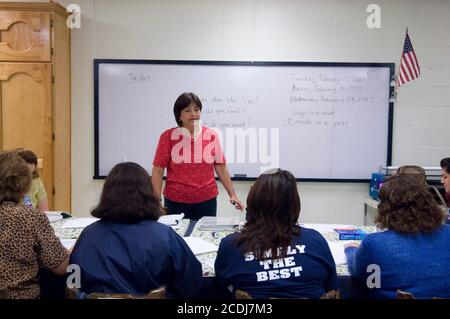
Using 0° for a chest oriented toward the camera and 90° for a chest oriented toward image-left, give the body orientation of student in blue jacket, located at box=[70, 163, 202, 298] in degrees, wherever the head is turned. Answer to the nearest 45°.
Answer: approximately 180°

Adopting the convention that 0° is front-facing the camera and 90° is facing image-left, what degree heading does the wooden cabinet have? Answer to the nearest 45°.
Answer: approximately 0°

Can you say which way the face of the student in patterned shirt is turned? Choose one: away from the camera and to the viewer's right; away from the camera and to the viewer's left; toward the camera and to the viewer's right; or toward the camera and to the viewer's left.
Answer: away from the camera and to the viewer's right

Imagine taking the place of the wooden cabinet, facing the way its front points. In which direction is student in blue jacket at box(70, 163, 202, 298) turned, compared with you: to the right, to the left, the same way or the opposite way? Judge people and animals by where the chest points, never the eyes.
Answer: the opposite way

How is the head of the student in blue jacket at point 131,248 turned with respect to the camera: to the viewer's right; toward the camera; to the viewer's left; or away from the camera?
away from the camera

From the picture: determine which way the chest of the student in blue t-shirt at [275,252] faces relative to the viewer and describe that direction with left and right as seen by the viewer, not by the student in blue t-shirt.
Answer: facing away from the viewer

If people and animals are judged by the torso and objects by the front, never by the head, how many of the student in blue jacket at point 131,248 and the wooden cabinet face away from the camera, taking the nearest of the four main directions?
1

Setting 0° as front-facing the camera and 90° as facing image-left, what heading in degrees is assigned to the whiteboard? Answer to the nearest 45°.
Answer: approximately 0°
